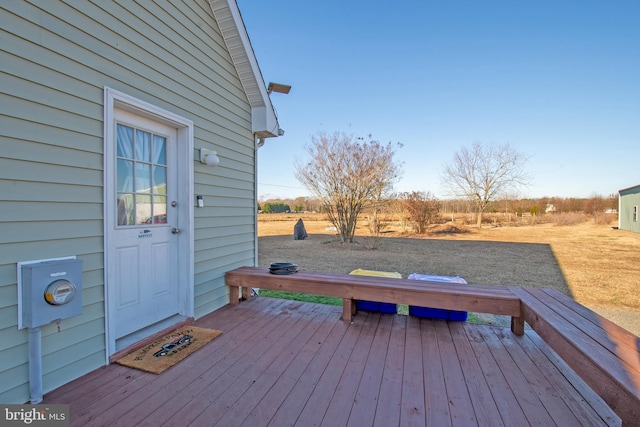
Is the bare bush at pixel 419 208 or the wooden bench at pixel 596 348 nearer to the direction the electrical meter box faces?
the wooden bench

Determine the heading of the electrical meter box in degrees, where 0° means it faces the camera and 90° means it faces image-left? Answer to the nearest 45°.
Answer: approximately 315°

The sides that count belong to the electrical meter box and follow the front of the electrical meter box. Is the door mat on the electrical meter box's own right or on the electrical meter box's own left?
on the electrical meter box's own left

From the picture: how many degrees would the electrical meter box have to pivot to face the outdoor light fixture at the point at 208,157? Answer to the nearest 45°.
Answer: approximately 90° to its left

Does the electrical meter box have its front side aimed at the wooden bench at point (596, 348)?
yes

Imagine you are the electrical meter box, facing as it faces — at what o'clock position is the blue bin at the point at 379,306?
The blue bin is roughly at 11 o'clock from the electrical meter box.

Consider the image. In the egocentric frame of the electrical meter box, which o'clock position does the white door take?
The white door is roughly at 9 o'clock from the electrical meter box.

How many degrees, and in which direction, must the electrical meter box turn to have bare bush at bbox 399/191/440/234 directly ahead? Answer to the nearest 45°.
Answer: approximately 45° to its left

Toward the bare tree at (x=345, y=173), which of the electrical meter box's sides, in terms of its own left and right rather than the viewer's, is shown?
left
